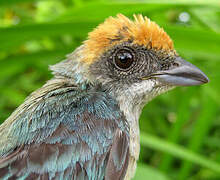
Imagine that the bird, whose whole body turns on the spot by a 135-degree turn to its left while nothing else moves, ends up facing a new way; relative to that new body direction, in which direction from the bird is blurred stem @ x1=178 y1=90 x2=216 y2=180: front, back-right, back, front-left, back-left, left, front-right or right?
right

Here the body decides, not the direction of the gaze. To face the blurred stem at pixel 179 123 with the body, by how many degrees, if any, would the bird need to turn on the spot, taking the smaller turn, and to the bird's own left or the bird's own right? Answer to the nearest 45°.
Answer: approximately 45° to the bird's own left

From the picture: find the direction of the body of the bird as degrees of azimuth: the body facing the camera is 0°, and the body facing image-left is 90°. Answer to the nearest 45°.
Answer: approximately 270°
